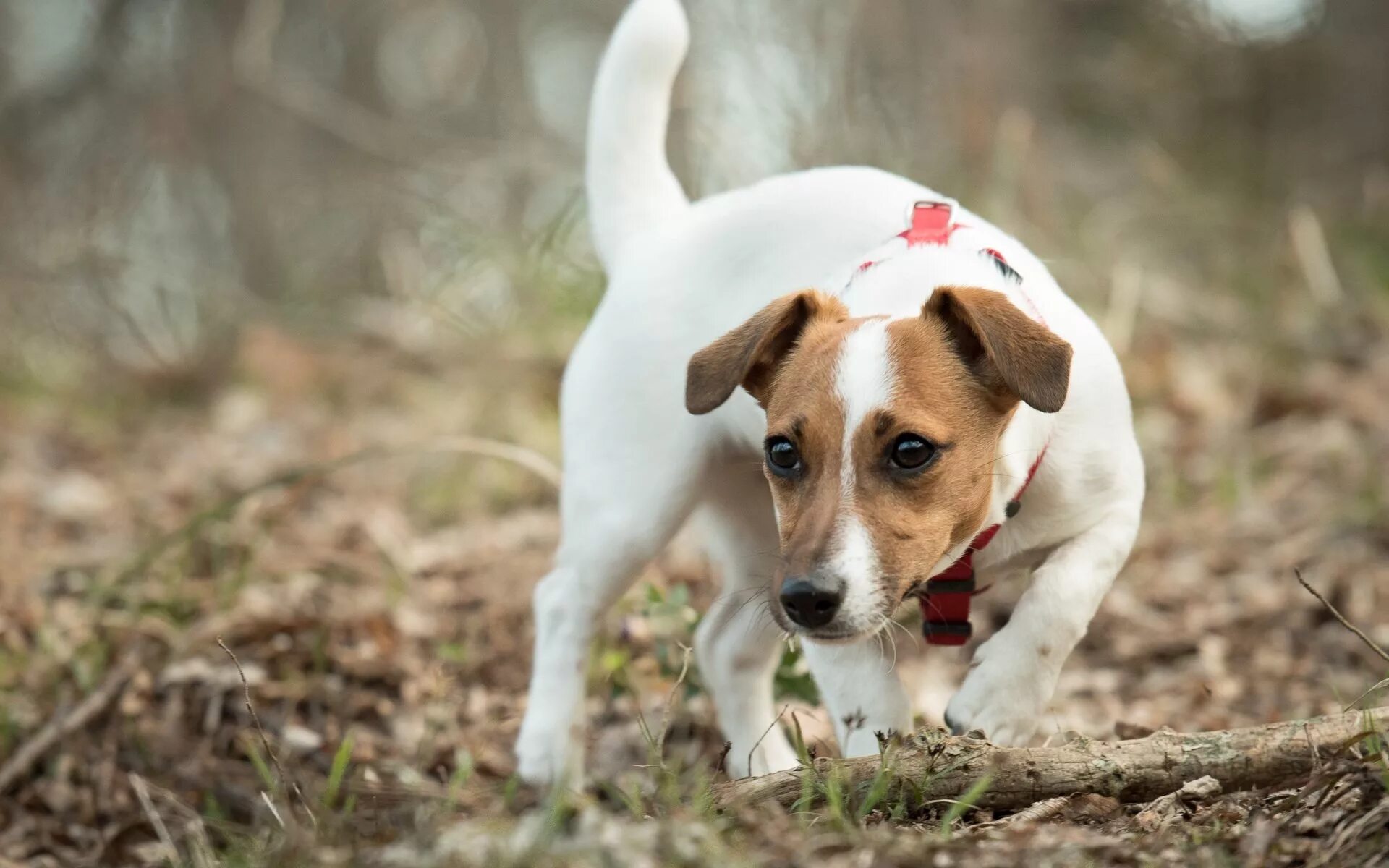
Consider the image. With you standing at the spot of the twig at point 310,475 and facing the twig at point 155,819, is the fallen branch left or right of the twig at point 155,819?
left

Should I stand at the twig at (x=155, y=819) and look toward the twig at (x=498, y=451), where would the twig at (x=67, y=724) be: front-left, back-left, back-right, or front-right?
front-left

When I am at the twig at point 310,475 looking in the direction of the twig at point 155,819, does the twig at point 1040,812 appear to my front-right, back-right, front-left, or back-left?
front-left

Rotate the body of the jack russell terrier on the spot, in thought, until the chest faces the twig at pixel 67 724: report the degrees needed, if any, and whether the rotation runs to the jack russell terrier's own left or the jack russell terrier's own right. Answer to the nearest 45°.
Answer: approximately 135° to the jack russell terrier's own right

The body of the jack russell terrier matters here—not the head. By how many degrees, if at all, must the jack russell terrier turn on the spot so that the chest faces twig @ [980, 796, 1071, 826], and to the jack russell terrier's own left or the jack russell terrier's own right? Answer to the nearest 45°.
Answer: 0° — it already faces it

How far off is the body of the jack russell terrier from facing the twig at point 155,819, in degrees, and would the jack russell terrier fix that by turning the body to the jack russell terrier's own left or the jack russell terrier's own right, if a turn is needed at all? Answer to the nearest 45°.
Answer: approximately 135° to the jack russell terrier's own right

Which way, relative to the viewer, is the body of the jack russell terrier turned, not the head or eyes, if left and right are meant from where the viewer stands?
facing the viewer and to the right of the viewer
